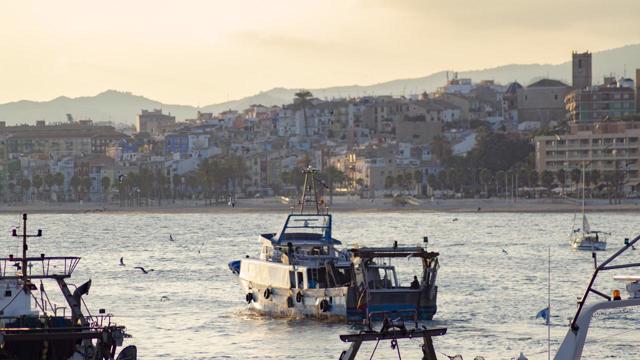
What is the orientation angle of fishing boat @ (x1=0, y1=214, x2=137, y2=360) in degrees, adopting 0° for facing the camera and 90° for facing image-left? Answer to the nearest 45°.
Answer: approximately 90°
